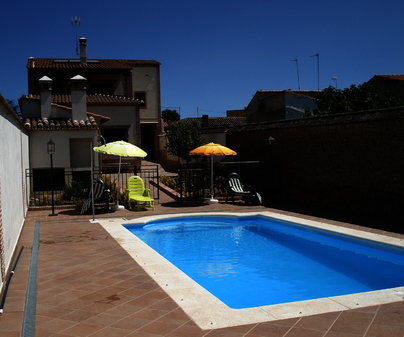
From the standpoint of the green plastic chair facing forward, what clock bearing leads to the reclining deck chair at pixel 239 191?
The reclining deck chair is roughly at 10 o'clock from the green plastic chair.

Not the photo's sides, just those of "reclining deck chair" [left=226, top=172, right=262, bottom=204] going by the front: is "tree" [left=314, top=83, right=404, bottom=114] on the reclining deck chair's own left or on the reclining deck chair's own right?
on the reclining deck chair's own left

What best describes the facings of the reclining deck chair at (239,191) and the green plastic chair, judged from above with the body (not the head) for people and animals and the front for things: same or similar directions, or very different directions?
same or similar directions

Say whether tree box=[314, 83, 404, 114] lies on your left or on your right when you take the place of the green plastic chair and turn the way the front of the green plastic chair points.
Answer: on your left

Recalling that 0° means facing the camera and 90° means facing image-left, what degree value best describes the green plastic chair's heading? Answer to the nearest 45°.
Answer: approximately 315°

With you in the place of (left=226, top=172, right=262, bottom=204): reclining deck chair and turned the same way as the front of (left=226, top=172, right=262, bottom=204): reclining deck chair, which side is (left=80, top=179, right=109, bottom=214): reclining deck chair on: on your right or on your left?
on your right

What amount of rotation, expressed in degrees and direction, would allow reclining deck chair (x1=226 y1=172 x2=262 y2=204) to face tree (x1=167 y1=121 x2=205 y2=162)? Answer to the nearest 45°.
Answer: approximately 135° to its left

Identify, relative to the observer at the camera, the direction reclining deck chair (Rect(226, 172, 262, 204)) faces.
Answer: facing the viewer and to the right of the viewer

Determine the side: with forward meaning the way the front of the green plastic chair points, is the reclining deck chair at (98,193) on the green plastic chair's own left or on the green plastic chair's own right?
on the green plastic chair's own right

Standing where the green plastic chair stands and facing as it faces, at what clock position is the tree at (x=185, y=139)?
The tree is roughly at 8 o'clock from the green plastic chair.
